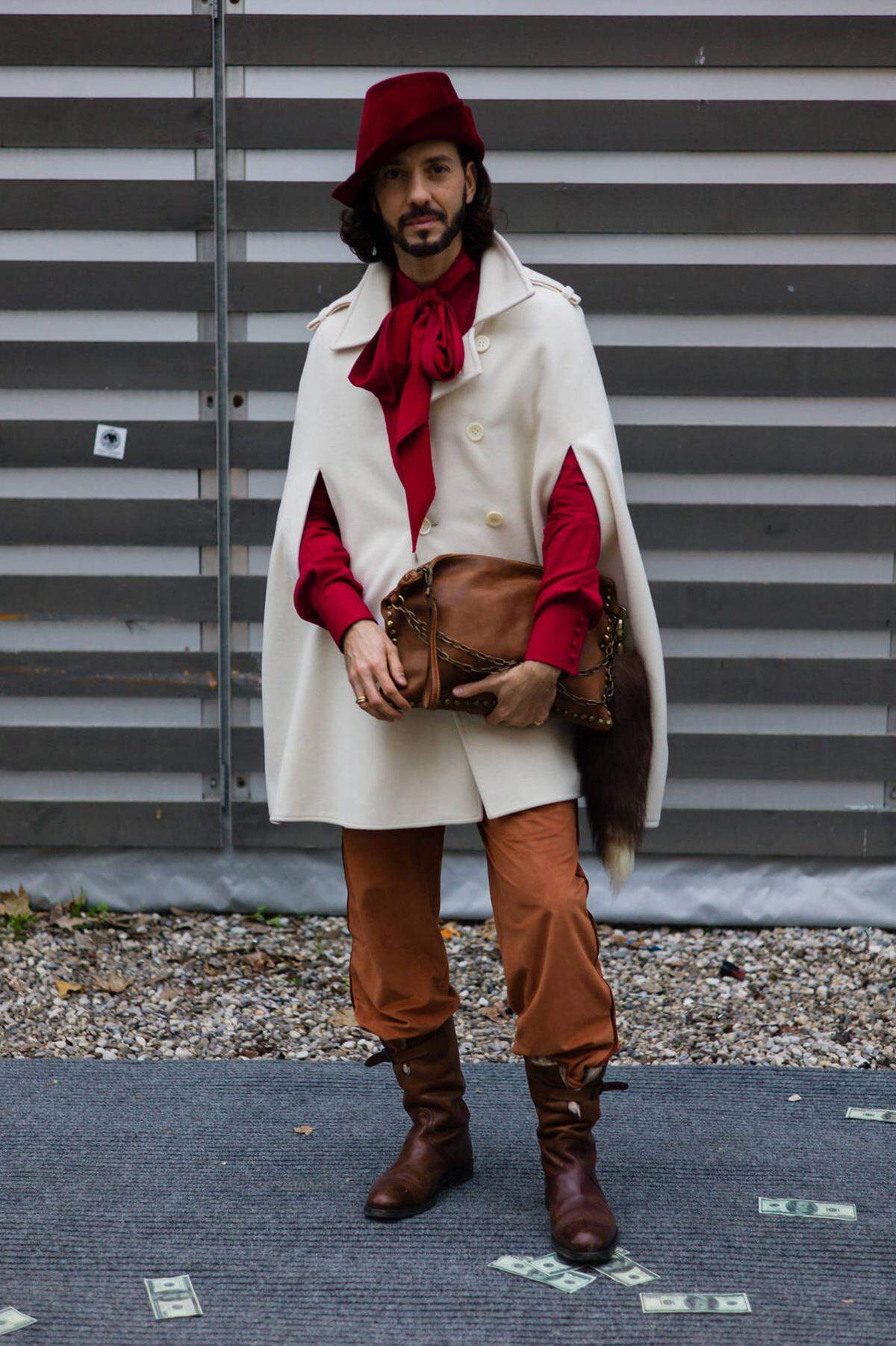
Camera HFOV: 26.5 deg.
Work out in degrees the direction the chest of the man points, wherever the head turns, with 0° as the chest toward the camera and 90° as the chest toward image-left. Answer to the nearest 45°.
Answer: approximately 0°

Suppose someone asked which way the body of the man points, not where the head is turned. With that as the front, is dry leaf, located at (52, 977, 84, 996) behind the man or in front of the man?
behind

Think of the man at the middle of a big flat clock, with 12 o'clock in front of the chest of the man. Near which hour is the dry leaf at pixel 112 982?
The dry leaf is roughly at 5 o'clock from the man.

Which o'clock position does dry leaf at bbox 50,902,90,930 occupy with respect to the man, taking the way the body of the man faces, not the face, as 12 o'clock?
The dry leaf is roughly at 5 o'clock from the man.

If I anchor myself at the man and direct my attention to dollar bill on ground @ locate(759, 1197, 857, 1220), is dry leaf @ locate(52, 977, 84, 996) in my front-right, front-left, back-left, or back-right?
back-left
